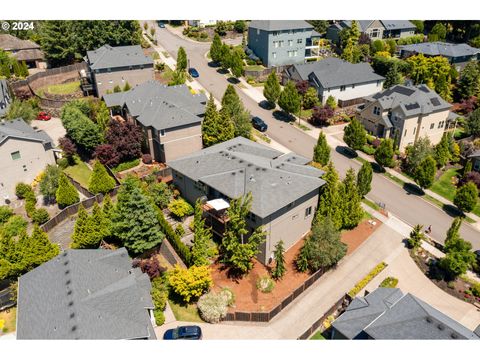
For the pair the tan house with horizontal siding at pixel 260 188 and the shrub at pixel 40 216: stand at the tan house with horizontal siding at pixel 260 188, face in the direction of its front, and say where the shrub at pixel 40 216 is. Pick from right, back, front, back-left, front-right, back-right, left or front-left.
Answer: back-left

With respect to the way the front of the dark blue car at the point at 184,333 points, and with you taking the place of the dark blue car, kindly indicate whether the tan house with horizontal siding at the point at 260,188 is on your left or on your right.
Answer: on your right

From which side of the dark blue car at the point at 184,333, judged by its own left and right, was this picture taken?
left

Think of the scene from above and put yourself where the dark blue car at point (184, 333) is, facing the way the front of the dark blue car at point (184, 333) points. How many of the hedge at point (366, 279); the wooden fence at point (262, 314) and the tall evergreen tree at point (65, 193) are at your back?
2

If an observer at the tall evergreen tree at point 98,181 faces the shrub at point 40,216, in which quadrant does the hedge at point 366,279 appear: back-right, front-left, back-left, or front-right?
back-left

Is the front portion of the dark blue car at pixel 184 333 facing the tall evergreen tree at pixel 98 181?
no

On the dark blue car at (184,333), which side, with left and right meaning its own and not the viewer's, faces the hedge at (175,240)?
right

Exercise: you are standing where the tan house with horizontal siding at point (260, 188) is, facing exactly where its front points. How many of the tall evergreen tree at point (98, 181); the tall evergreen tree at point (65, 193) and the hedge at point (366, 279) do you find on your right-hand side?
1

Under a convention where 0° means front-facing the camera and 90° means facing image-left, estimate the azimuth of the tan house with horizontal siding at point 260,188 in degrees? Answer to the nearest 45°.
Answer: approximately 225°

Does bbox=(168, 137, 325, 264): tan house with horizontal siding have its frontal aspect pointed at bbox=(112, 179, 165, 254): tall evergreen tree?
no

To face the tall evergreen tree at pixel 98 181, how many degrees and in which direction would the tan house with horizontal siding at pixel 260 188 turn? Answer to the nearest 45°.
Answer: approximately 135° to its left

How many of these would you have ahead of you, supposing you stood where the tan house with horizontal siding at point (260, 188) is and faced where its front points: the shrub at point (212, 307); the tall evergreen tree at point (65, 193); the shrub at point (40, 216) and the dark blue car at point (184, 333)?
0

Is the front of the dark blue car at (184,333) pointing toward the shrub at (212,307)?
no

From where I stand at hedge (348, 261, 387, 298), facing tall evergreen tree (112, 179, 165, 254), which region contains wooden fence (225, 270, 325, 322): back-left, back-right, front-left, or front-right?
front-left

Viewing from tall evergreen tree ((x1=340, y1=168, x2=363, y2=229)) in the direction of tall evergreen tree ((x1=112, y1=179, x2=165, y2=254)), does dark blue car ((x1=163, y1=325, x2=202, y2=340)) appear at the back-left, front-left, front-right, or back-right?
front-left

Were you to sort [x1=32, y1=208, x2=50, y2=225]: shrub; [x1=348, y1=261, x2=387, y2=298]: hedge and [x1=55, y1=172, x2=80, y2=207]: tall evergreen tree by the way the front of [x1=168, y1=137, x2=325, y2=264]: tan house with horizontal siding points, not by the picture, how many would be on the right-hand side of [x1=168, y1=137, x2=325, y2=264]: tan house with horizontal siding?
1
